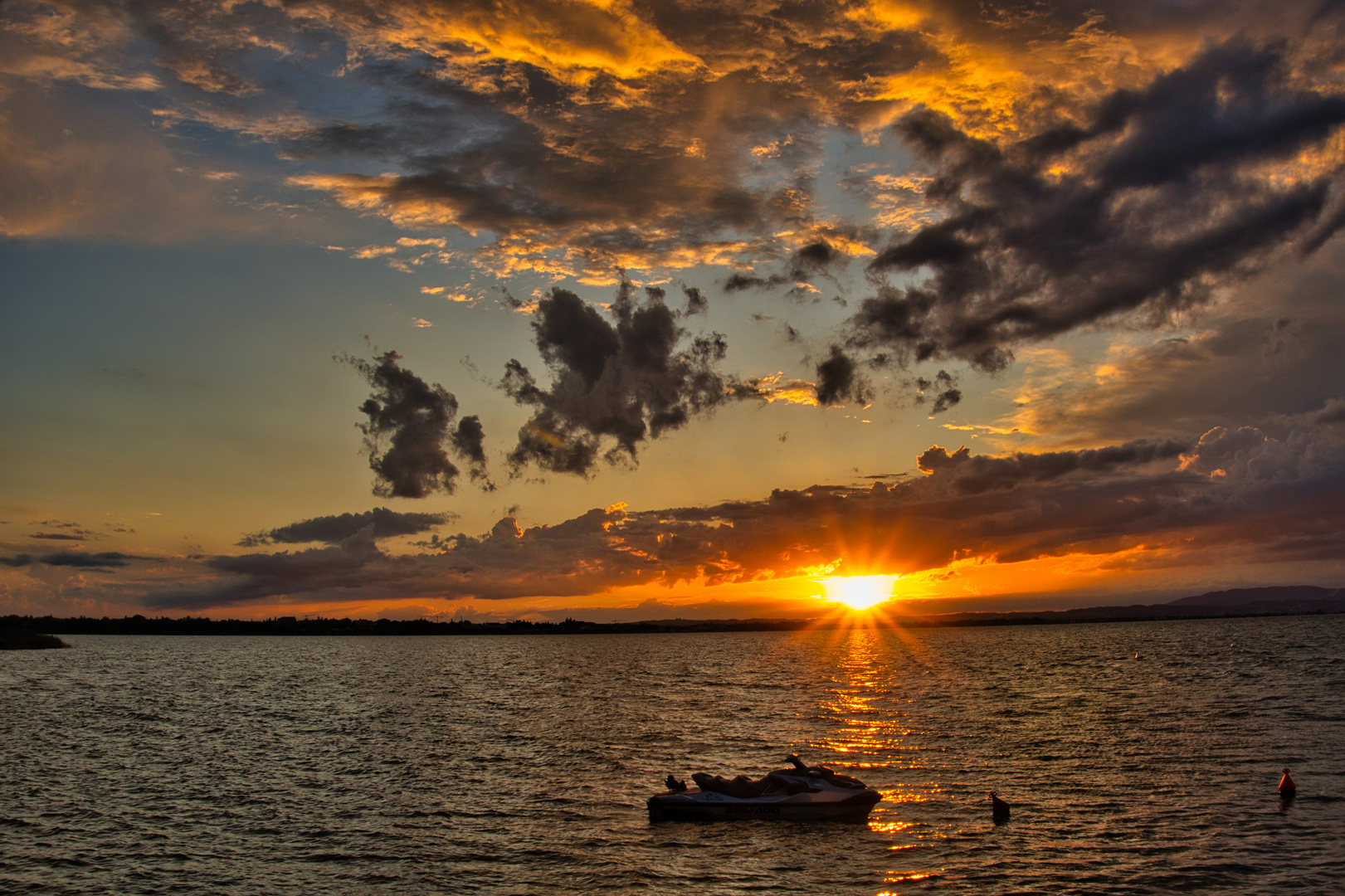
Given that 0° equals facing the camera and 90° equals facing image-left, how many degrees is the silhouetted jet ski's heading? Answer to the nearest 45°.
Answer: approximately 270°
